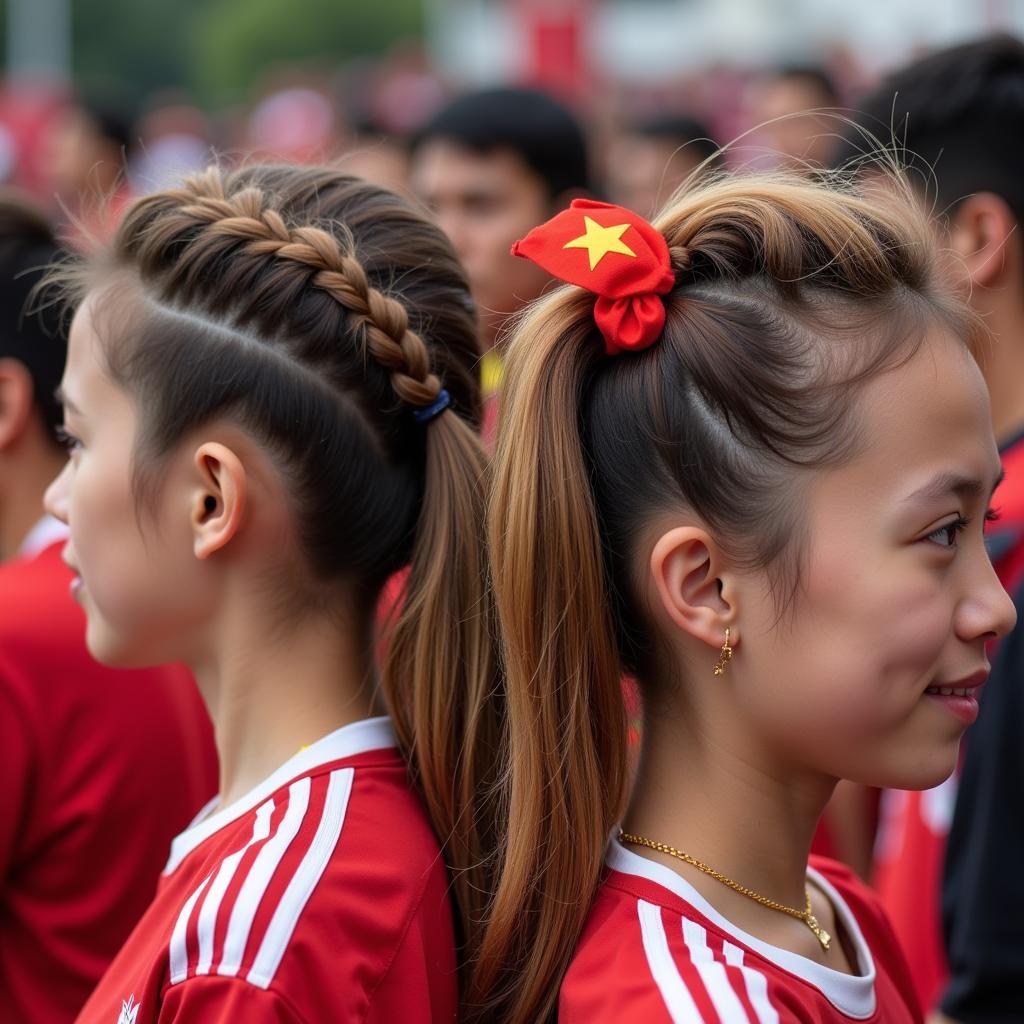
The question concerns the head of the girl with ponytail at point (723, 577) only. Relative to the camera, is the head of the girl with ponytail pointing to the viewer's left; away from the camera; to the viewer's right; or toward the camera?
to the viewer's right

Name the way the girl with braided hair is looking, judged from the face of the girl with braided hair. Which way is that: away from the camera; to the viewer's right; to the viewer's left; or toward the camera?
to the viewer's left

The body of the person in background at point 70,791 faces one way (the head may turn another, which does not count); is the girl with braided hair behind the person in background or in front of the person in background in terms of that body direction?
behind

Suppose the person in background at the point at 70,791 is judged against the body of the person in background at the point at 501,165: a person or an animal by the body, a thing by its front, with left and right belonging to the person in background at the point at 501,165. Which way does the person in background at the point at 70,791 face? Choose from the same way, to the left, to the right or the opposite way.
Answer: to the right

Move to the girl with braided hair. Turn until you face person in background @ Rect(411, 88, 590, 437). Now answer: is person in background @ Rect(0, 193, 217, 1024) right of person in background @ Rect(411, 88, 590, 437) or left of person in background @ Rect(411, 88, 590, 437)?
left

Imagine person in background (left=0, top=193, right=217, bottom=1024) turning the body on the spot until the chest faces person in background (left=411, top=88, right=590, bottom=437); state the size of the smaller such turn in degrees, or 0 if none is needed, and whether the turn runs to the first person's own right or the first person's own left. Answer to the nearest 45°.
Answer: approximately 90° to the first person's own right

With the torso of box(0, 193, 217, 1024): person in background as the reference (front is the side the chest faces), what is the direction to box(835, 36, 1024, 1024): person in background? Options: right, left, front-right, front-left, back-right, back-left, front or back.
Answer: back-right

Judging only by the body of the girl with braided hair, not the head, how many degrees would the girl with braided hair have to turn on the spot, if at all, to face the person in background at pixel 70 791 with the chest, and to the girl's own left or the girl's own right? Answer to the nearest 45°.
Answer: approximately 45° to the girl's own right

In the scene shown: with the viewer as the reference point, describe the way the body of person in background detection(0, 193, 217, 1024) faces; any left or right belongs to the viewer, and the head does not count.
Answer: facing away from the viewer and to the left of the viewer

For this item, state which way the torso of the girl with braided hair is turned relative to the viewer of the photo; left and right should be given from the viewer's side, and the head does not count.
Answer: facing to the left of the viewer
